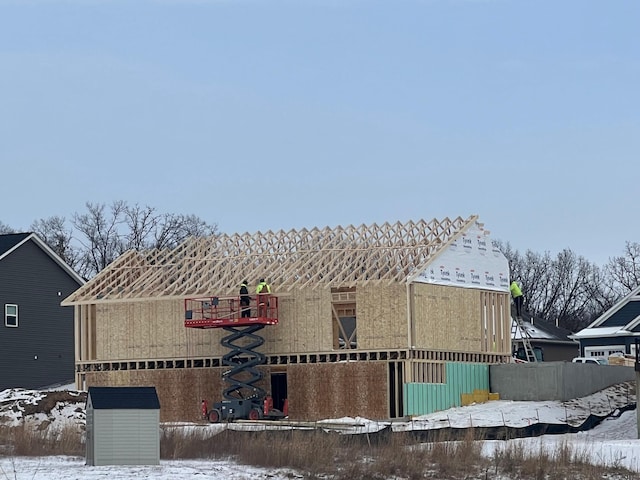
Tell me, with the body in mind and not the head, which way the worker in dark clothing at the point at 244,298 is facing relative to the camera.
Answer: away from the camera

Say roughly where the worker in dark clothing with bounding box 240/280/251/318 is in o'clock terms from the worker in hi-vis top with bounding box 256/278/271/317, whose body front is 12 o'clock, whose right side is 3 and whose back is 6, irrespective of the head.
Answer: the worker in dark clothing with bounding box 240/280/251/318 is roughly at 10 o'clock from the worker in hi-vis top with bounding box 256/278/271/317.

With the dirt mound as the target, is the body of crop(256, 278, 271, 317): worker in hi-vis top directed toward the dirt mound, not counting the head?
no

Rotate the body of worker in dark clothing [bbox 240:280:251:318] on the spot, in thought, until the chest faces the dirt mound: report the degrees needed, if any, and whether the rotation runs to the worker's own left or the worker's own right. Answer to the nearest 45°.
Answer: approximately 135° to the worker's own left

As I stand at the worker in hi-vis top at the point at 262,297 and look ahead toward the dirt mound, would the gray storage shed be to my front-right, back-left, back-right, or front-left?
front-left

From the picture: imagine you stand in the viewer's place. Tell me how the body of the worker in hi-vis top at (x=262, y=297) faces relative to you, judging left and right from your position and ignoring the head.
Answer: facing away from the viewer

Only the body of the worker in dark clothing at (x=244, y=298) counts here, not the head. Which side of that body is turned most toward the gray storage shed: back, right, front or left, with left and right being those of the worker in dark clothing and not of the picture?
back

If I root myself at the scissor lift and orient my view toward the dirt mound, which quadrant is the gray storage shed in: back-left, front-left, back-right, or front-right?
front-left
